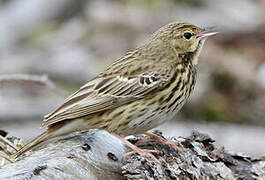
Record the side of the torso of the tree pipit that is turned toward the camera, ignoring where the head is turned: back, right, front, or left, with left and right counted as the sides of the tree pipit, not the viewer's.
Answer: right
